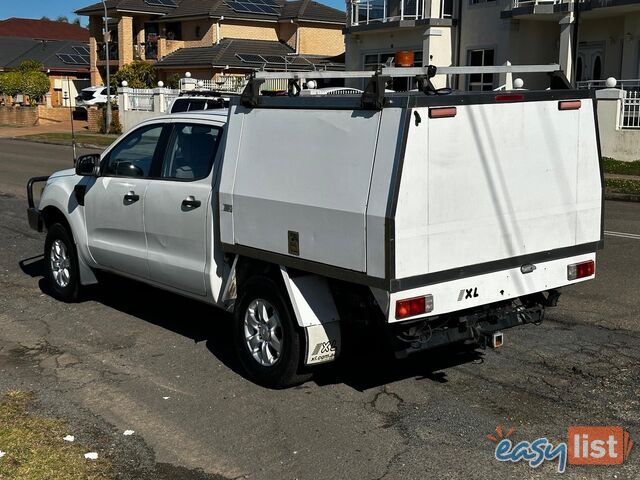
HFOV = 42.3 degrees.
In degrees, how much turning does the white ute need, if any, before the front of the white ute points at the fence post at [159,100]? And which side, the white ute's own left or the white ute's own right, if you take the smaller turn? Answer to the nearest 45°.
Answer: approximately 45° to the white ute's own right

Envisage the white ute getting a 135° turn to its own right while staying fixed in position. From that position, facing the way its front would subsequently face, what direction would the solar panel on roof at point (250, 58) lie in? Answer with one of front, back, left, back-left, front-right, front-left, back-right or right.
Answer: left

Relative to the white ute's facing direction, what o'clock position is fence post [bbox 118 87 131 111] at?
The fence post is roughly at 1 o'clock from the white ute.

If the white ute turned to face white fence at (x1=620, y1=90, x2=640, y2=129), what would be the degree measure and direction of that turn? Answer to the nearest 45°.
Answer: approximately 90° to its right

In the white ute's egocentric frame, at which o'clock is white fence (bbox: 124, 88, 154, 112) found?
The white fence is roughly at 1 o'clock from the white ute.

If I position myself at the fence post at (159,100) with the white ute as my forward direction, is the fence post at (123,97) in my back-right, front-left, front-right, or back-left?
back-right

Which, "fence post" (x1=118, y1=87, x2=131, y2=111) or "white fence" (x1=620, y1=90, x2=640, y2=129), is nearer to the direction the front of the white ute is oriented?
the fence post

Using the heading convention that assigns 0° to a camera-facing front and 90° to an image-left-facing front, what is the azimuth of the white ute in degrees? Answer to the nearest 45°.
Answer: approximately 135°

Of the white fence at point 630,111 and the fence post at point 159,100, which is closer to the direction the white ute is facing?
the fence post

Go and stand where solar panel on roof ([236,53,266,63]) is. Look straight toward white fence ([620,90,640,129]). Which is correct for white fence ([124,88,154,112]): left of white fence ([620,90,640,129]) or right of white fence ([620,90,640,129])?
right
